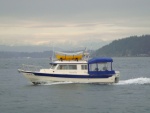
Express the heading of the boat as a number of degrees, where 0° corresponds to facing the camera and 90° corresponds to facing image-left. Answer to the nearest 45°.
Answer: approximately 90°
